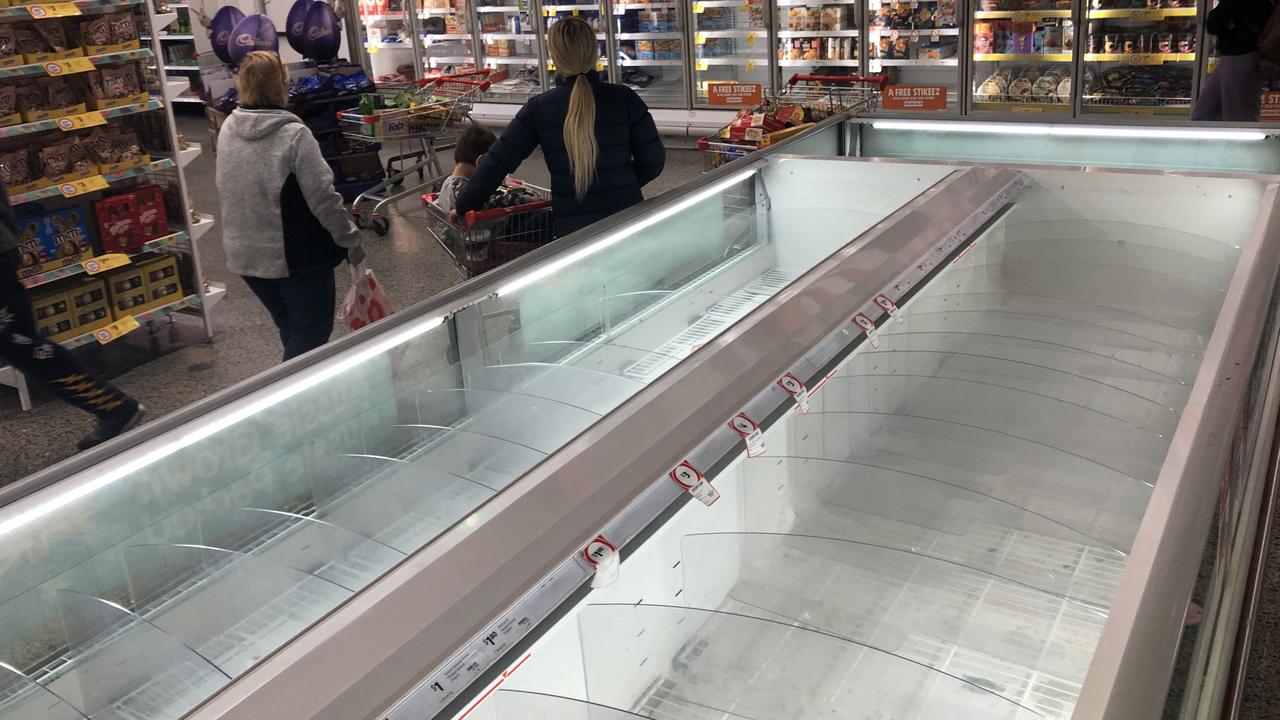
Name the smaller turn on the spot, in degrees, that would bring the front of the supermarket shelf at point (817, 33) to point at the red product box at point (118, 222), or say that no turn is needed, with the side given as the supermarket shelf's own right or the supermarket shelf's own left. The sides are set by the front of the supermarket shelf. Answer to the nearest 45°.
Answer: approximately 45° to the supermarket shelf's own right

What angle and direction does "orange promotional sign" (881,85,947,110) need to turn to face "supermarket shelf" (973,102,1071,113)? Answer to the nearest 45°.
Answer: approximately 135° to its left

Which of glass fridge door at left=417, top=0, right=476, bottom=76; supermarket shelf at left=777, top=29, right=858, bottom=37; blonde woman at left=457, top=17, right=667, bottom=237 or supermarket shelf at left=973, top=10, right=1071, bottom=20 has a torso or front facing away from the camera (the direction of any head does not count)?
the blonde woman

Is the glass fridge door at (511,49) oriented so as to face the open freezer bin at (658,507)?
yes

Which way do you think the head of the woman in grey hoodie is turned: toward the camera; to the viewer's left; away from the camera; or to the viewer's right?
away from the camera

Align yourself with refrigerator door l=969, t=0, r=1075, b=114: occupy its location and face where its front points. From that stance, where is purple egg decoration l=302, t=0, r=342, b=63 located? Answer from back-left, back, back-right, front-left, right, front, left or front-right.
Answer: right

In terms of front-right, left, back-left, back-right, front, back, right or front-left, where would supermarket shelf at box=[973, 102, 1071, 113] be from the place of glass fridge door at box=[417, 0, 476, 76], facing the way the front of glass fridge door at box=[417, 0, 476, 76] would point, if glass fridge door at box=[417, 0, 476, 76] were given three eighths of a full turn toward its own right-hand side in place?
back

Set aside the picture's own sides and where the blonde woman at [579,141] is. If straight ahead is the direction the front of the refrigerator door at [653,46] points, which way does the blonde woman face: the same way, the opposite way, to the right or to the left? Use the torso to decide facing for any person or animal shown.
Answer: the opposite way

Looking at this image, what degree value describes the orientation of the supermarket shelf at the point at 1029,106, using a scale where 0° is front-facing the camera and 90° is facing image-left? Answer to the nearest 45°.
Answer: approximately 0°

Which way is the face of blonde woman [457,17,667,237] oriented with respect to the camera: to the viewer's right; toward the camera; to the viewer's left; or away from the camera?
away from the camera

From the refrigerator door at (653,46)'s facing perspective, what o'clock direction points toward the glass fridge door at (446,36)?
The glass fridge door is roughly at 4 o'clock from the refrigerator door.

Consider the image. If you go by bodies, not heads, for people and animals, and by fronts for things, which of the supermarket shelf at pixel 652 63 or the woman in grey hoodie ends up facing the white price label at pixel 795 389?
the supermarket shelf
